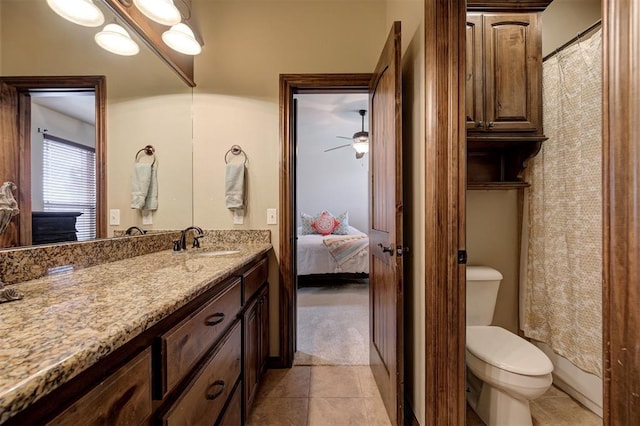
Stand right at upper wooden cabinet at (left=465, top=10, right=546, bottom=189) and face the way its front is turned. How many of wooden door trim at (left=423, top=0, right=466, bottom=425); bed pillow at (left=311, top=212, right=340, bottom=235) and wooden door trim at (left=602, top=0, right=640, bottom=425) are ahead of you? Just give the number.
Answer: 2

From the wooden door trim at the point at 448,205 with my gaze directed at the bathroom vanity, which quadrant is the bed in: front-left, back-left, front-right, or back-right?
back-right

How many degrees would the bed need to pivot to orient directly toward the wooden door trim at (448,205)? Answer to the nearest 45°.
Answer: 0° — it already faces it

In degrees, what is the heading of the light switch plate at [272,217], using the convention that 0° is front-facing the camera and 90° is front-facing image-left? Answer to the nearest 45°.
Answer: approximately 0°
